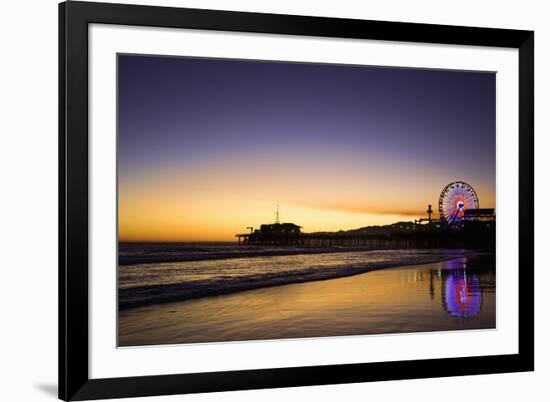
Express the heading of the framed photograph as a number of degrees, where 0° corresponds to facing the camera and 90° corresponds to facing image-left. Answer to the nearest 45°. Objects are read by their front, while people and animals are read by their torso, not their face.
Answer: approximately 315°
